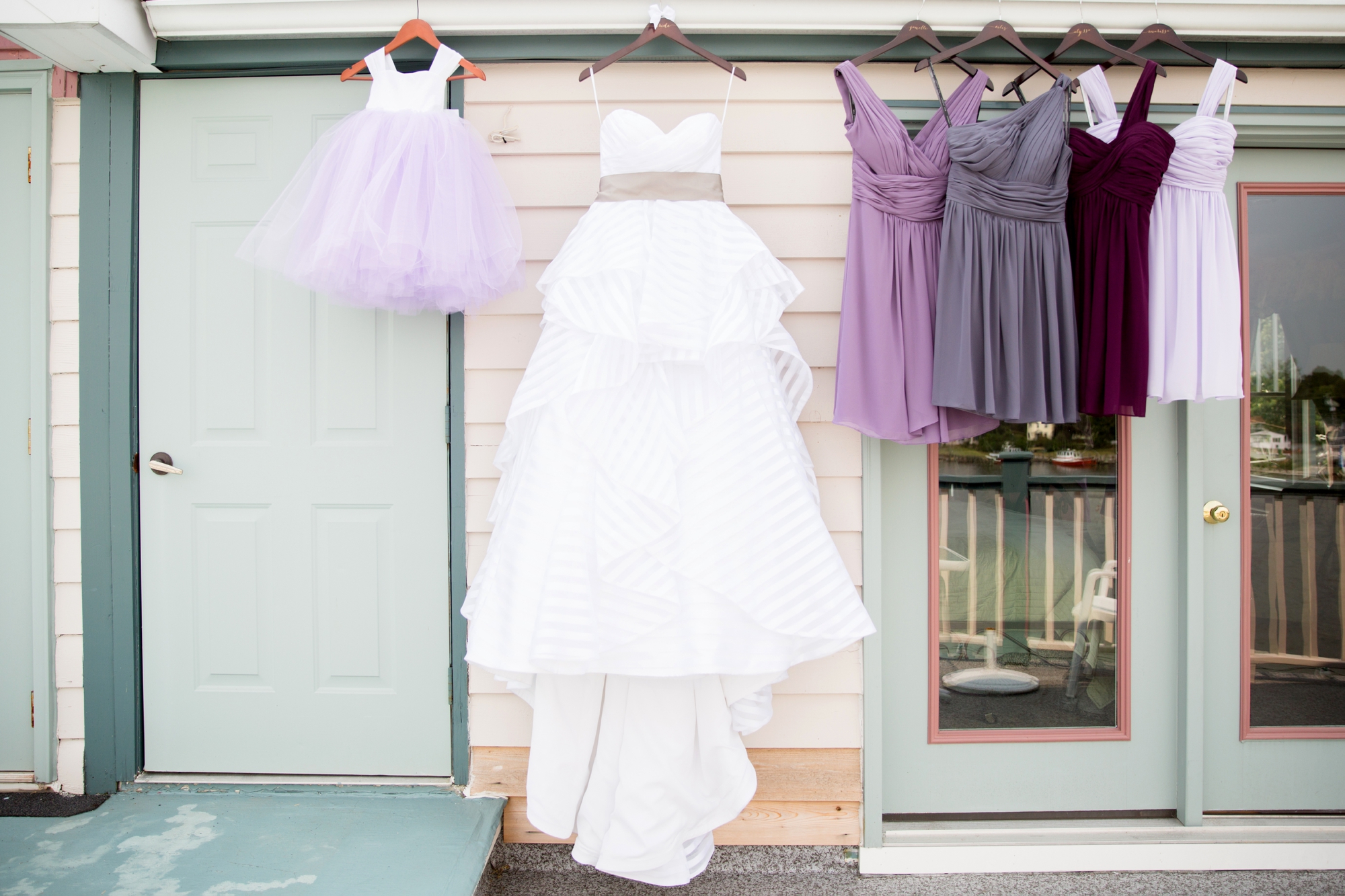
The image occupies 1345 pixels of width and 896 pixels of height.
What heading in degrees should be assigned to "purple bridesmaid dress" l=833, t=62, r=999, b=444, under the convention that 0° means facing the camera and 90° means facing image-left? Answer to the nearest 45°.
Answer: approximately 0°

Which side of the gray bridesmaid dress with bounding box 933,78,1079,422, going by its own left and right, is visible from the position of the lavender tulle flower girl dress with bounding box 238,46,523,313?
right

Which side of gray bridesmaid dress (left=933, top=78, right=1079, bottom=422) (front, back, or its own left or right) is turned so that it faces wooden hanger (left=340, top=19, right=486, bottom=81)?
right
